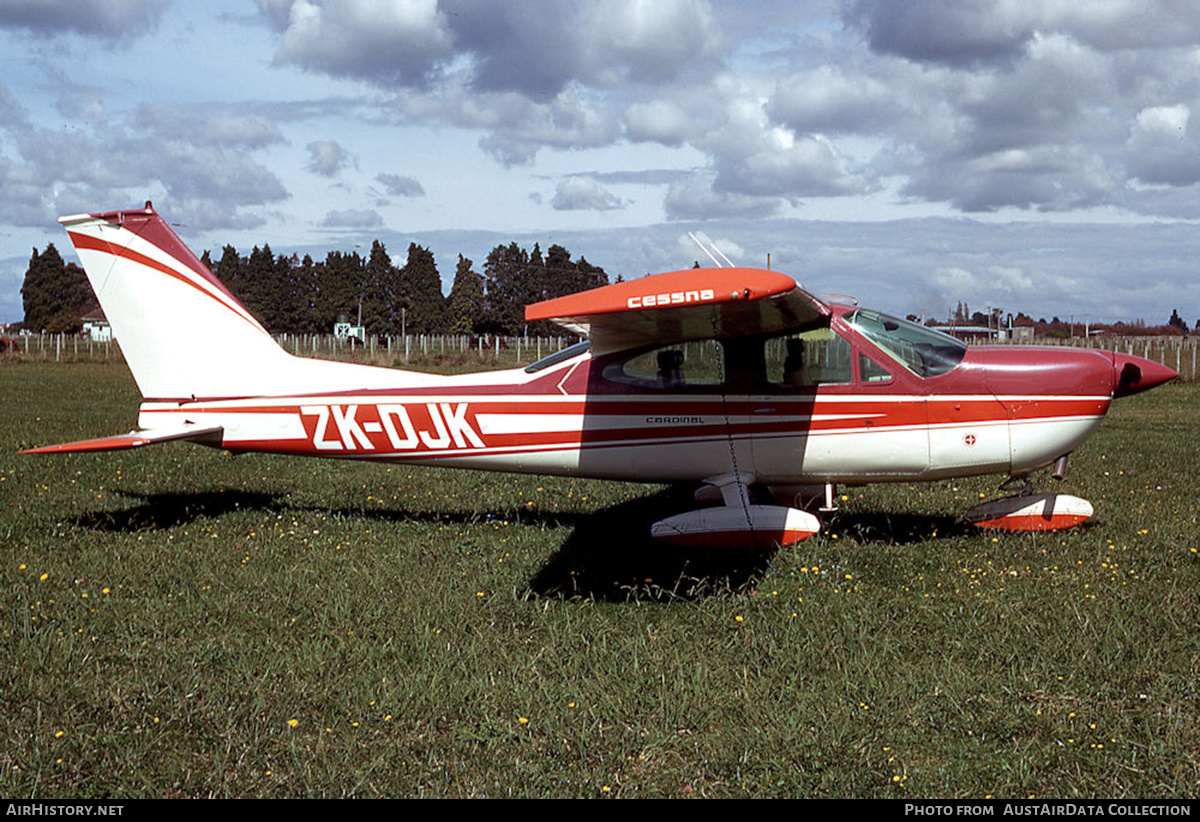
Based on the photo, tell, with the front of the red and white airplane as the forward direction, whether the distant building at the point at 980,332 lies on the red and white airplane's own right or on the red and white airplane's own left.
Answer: on the red and white airplane's own left

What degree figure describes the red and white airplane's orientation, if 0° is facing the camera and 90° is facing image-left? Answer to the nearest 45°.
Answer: approximately 270°
